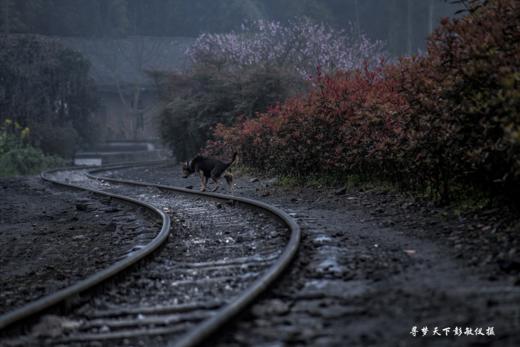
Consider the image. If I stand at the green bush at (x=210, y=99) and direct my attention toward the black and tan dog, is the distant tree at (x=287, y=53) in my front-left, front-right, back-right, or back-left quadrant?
back-left

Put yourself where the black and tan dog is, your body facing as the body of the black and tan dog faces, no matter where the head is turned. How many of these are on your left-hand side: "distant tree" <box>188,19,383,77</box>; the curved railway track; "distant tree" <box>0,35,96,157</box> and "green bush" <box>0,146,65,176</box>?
1

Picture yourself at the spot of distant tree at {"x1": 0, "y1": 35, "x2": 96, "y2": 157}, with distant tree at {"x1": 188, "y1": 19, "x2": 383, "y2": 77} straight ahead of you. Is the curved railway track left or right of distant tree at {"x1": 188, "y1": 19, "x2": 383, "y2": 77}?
right

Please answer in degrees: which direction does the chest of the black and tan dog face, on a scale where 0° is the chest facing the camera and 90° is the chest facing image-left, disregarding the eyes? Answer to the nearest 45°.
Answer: approximately 90°

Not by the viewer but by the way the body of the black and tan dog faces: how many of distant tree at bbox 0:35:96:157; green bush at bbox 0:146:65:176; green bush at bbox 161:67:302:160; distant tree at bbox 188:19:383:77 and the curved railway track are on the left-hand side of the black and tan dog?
1

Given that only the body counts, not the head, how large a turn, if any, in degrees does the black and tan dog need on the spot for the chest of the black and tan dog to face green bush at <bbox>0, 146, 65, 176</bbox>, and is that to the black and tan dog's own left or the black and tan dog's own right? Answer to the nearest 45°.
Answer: approximately 45° to the black and tan dog's own right

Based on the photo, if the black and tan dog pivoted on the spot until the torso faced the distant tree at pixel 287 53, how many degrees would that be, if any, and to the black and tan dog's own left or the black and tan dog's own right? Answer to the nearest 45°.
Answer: approximately 90° to the black and tan dog's own right

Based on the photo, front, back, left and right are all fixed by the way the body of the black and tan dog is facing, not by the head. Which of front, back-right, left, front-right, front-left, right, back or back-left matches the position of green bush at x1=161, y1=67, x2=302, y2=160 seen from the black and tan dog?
right
